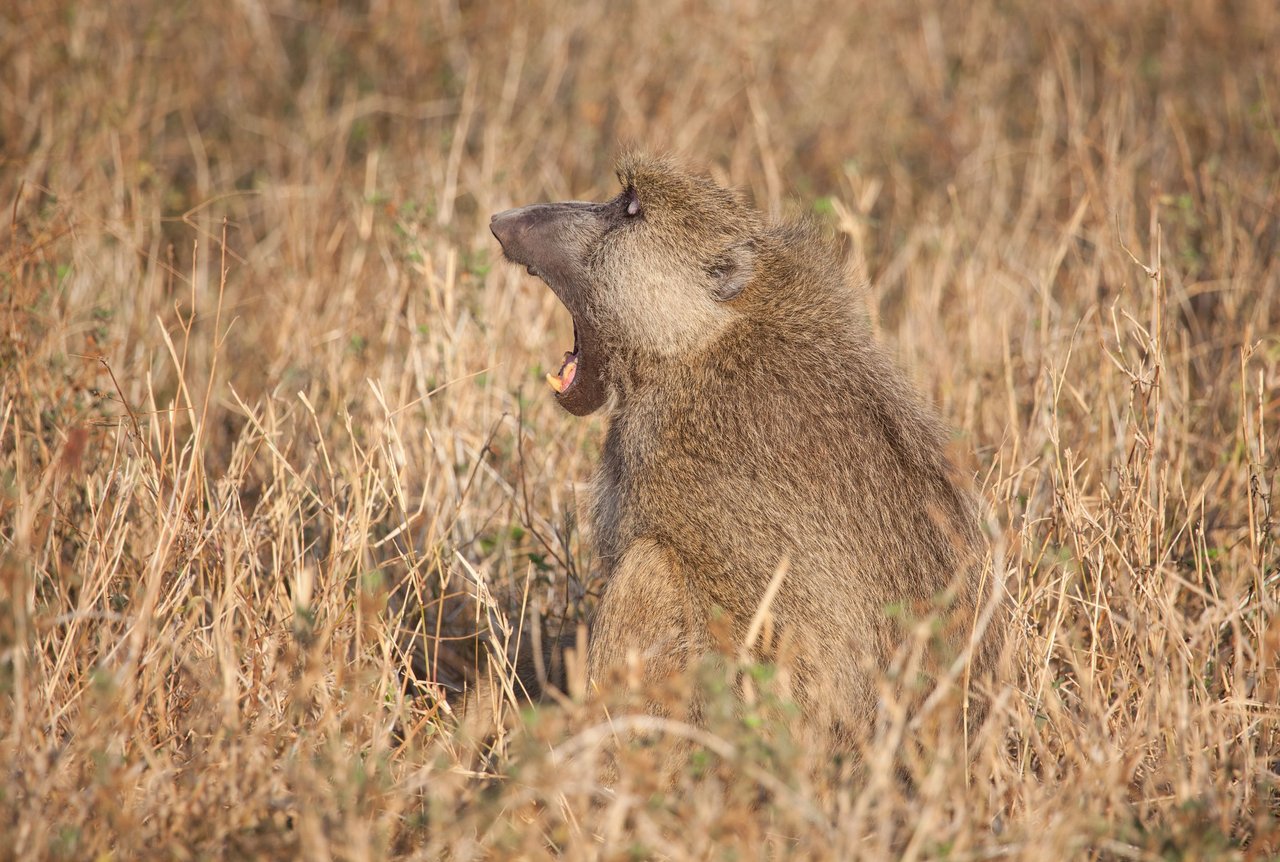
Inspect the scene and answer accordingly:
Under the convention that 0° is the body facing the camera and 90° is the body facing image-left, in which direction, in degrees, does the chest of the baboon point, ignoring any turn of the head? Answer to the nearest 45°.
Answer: approximately 90°
